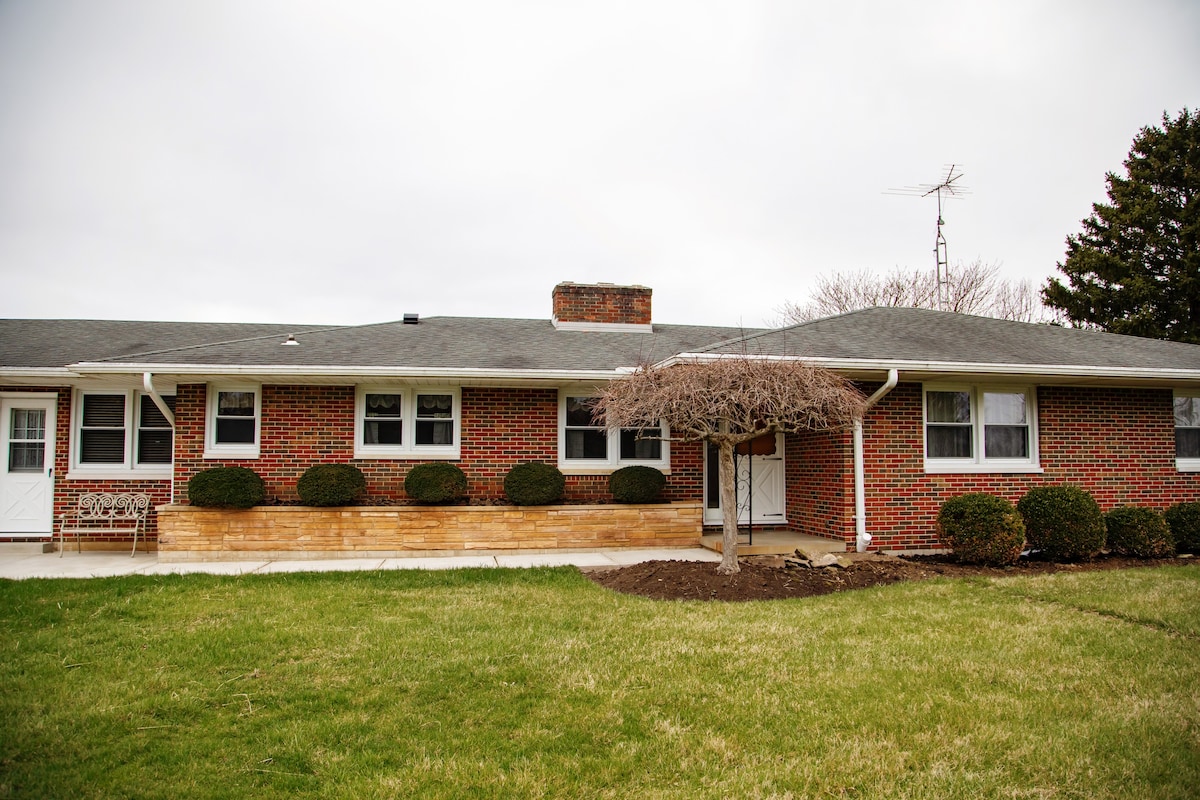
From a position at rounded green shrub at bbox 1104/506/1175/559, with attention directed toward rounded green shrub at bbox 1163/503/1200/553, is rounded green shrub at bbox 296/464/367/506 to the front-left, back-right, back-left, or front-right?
back-left

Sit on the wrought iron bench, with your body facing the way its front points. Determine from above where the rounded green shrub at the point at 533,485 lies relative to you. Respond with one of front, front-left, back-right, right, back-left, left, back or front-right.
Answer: front-left

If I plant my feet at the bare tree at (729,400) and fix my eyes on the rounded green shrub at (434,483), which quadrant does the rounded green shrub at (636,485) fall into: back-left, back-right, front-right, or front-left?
front-right

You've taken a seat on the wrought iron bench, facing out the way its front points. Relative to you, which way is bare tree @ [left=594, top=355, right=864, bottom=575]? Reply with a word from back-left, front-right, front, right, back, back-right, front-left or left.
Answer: front-left

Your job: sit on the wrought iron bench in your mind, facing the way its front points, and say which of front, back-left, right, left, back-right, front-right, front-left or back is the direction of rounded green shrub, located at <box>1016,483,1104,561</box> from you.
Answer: front-left

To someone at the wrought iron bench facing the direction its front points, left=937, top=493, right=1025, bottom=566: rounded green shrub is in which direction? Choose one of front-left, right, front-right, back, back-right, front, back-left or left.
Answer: front-left

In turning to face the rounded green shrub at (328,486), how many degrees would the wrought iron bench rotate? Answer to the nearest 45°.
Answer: approximately 45° to its left

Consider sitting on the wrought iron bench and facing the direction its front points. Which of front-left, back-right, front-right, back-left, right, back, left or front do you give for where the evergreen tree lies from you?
left

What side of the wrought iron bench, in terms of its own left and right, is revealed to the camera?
front

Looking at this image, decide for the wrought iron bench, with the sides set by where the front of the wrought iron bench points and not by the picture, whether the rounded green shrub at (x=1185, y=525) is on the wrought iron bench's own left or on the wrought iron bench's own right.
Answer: on the wrought iron bench's own left
